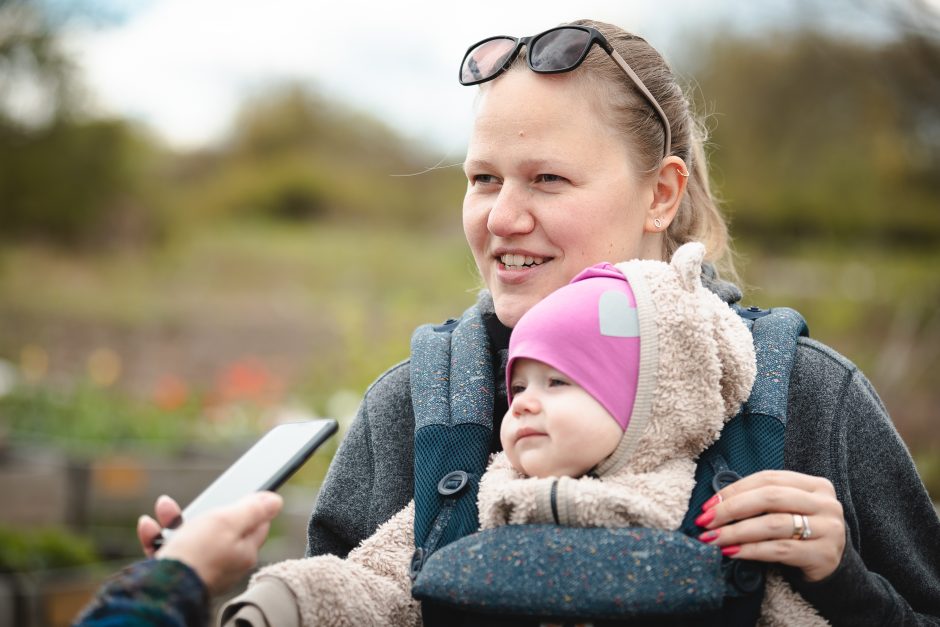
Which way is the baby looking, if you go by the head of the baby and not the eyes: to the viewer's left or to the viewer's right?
to the viewer's left

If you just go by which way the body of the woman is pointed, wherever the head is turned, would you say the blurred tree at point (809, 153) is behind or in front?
behind

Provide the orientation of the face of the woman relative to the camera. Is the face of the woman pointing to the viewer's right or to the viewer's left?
to the viewer's left

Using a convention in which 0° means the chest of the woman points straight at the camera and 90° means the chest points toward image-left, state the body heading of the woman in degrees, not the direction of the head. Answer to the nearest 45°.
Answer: approximately 45°

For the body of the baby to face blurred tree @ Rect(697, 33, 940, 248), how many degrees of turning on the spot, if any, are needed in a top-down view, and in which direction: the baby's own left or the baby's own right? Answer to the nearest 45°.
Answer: approximately 135° to the baby's own right

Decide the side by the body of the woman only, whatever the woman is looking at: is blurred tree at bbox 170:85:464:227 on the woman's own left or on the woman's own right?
on the woman's own right

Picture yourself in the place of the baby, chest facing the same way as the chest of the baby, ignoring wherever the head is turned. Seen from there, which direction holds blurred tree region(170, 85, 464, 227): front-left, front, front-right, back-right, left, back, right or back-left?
back-right
